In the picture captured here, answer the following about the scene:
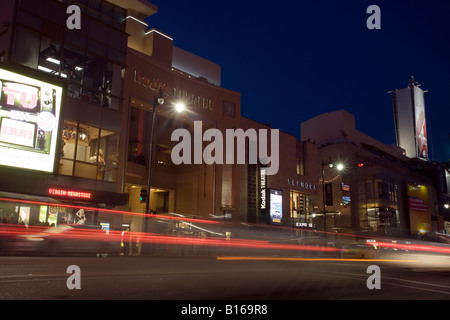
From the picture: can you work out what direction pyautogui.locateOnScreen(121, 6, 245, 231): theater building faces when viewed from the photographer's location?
facing the viewer and to the right of the viewer

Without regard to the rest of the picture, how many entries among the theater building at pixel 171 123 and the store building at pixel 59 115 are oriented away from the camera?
0

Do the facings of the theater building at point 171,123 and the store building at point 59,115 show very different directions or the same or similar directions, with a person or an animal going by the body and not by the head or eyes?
same or similar directions

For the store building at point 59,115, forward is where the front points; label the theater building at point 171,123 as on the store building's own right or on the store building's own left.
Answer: on the store building's own left

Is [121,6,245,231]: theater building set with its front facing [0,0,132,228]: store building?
no
